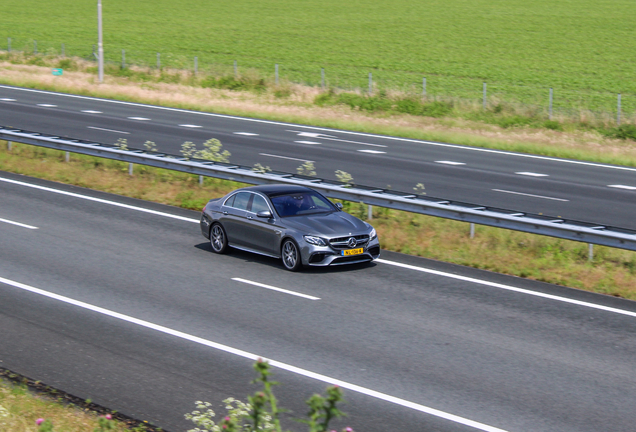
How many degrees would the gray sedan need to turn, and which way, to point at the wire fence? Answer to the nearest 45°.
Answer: approximately 135° to its left

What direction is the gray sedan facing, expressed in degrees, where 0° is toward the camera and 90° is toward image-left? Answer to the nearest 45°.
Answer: approximately 315°
